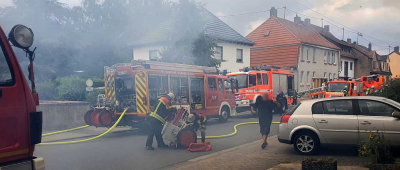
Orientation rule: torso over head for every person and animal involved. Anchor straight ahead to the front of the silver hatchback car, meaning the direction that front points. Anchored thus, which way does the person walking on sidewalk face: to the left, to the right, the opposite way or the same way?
to the right

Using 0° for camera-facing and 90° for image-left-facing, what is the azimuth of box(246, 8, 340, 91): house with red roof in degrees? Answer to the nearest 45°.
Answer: approximately 315°

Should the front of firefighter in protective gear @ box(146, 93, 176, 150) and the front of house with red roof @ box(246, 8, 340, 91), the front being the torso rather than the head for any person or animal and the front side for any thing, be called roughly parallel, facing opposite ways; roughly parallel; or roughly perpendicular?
roughly perpendicular

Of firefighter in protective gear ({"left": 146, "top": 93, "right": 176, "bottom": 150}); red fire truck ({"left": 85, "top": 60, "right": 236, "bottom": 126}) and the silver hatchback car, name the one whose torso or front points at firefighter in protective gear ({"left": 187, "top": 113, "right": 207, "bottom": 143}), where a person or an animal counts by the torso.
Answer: firefighter in protective gear ({"left": 146, "top": 93, "right": 176, "bottom": 150})

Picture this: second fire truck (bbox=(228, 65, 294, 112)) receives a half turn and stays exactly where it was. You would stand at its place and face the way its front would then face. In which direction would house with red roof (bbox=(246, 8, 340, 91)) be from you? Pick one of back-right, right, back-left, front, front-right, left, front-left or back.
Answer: front-left

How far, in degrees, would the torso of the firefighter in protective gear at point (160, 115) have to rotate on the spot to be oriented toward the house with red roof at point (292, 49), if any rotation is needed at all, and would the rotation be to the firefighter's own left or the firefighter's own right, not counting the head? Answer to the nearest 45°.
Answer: approximately 45° to the firefighter's own left

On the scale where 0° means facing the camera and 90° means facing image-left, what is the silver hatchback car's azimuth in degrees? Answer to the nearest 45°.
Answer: approximately 270°

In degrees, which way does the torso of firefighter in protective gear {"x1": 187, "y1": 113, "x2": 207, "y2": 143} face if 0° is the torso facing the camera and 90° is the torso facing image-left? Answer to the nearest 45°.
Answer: approximately 90°

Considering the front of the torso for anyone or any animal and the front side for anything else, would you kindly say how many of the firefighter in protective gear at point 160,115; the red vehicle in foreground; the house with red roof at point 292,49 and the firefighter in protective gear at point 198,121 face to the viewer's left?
1

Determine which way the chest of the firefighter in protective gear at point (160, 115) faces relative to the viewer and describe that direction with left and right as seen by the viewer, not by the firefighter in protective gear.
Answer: facing to the right of the viewer

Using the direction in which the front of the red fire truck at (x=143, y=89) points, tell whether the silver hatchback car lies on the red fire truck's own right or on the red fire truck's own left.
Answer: on the red fire truck's own right

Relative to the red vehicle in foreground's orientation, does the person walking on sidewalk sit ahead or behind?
ahead

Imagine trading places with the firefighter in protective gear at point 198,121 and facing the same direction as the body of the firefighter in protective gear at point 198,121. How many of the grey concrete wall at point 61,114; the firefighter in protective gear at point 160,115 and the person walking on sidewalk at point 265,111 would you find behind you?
1

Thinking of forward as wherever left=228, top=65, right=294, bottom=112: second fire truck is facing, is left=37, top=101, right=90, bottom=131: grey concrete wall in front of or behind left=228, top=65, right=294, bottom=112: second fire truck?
in front
